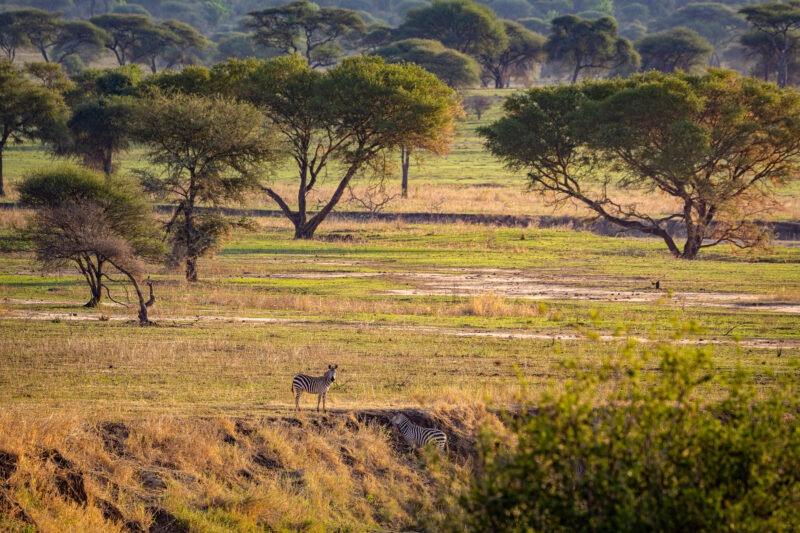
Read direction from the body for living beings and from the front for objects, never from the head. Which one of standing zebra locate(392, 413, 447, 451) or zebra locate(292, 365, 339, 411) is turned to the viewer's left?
the standing zebra

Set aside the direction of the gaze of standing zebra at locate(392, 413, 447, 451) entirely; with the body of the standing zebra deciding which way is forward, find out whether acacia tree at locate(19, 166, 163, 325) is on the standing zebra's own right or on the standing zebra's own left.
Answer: on the standing zebra's own right

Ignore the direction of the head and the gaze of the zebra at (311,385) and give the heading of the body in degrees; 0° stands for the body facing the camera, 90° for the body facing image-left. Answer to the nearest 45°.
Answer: approximately 270°

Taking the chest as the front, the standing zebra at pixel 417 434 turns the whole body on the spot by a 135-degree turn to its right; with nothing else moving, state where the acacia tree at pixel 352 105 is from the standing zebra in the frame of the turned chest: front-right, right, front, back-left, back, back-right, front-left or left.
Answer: front-left

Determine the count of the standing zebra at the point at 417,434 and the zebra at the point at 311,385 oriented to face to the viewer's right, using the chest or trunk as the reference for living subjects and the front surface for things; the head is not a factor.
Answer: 1

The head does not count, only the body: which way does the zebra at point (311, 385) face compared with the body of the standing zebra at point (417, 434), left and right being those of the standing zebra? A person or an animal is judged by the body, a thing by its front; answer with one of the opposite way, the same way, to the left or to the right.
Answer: the opposite way

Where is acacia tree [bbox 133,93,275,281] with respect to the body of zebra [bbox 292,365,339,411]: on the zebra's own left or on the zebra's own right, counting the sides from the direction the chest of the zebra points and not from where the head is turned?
on the zebra's own left

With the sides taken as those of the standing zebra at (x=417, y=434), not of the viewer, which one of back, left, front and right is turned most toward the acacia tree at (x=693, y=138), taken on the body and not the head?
right

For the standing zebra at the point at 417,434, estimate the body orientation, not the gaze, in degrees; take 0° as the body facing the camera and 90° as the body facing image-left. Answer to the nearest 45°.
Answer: approximately 90°
